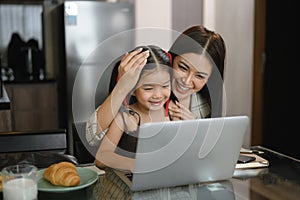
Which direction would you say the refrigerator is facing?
toward the camera

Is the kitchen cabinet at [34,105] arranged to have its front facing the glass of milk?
yes

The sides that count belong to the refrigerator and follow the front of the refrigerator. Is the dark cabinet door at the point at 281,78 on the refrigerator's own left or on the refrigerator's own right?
on the refrigerator's own left

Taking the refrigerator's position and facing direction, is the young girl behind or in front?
in front

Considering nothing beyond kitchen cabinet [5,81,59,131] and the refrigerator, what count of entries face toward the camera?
2

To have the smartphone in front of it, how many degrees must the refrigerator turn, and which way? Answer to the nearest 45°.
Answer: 0° — it already faces it

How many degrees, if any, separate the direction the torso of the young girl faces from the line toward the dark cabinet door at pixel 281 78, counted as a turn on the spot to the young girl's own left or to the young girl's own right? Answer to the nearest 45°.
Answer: approximately 90° to the young girl's own left

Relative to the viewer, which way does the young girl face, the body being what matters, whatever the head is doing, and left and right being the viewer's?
facing the viewer and to the right of the viewer

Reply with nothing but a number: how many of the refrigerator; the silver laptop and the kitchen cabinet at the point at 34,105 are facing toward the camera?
2

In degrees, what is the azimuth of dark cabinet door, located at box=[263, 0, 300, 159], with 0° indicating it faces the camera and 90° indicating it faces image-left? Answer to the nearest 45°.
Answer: approximately 45°

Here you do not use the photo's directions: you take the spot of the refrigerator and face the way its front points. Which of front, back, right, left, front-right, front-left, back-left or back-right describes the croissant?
front

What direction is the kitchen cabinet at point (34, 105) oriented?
toward the camera

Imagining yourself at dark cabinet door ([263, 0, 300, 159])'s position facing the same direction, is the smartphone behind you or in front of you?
in front

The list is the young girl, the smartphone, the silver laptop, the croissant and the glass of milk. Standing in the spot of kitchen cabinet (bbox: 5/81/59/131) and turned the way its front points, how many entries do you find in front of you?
5
